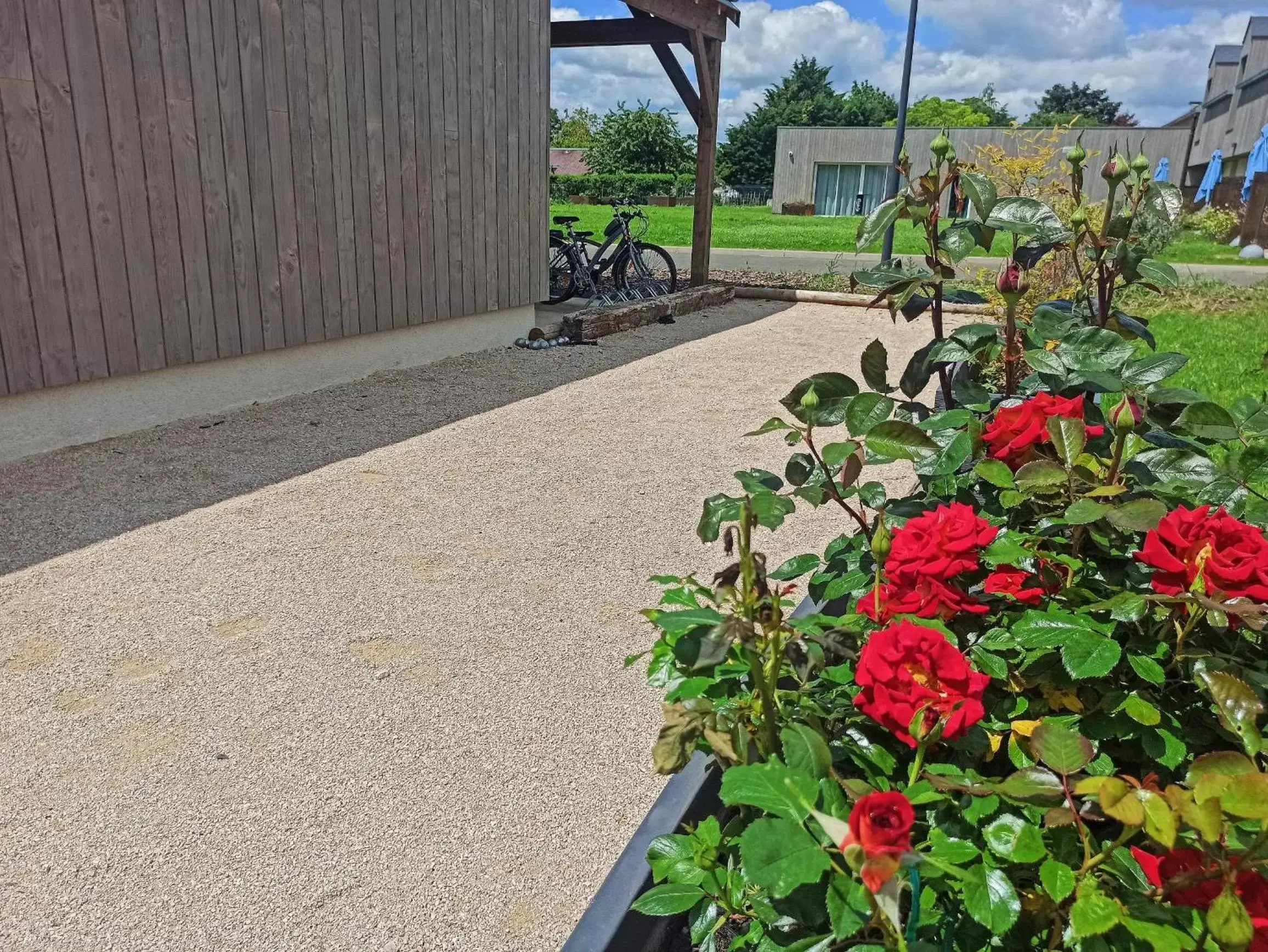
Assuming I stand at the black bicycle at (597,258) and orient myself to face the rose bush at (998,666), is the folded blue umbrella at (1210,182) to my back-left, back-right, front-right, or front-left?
back-left

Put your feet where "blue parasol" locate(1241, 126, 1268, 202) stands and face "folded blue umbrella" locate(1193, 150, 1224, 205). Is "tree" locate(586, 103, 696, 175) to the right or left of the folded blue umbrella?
left

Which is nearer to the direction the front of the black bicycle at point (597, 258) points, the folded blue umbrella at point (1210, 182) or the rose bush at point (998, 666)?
the folded blue umbrella

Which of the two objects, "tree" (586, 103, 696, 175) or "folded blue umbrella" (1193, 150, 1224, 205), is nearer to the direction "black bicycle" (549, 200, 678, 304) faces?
the folded blue umbrella

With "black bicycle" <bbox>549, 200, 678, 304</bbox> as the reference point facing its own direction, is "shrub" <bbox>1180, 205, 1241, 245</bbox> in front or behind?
in front

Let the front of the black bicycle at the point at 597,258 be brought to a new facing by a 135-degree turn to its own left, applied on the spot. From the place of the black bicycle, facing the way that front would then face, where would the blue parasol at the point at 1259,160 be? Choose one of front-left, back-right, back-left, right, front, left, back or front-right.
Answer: right

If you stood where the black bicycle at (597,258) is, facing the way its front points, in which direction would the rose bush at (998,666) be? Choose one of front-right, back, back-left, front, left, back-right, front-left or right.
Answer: right

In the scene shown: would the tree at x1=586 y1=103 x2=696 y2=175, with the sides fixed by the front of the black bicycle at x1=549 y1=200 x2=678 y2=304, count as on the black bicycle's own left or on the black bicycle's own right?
on the black bicycle's own left

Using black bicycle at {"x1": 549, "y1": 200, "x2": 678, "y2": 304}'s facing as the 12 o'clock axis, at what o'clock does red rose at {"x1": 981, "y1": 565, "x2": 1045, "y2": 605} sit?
The red rose is roughly at 3 o'clock from the black bicycle.

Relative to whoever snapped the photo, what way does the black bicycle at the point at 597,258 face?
facing to the right of the viewer
